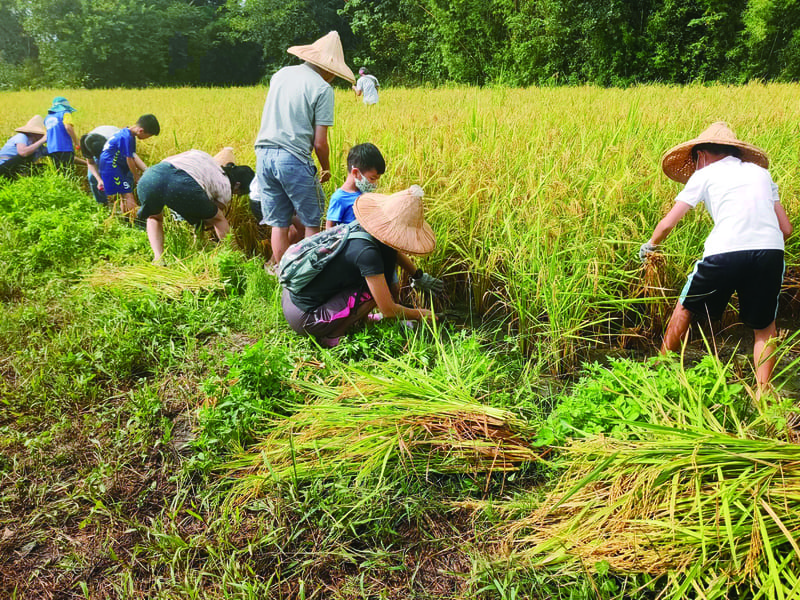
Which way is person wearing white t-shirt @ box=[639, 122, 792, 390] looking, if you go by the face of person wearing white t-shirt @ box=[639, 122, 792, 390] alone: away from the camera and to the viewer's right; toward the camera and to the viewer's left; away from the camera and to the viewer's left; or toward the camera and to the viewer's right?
away from the camera and to the viewer's left

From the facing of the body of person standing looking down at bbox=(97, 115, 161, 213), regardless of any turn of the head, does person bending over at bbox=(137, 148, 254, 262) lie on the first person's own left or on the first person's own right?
on the first person's own right

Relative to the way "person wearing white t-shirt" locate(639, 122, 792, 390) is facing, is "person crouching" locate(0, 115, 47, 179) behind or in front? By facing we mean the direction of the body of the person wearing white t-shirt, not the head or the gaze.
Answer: in front

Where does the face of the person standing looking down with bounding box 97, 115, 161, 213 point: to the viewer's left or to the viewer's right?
to the viewer's right

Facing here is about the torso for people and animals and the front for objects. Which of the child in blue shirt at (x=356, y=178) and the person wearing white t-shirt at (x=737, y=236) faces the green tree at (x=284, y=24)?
the person wearing white t-shirt

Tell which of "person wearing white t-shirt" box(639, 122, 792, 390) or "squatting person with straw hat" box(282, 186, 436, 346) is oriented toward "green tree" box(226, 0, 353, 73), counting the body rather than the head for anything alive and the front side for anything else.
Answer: the person wearing white t-shirt

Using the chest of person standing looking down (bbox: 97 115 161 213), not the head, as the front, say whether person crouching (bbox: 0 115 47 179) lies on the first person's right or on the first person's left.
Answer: on the first person's left

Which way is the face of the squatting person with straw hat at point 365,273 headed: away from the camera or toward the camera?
away from the camera
